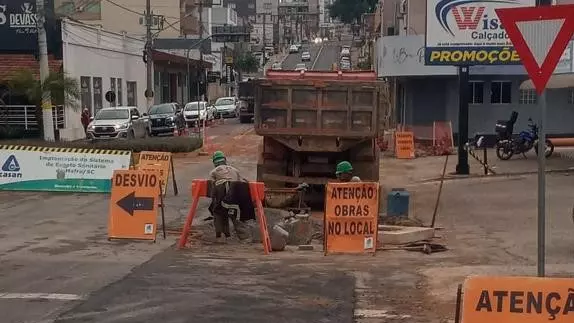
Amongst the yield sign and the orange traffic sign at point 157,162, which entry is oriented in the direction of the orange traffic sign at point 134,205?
the orange traffic sign at point 157,162

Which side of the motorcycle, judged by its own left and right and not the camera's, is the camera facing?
right

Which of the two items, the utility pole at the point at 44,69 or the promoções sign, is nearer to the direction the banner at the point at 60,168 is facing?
the promoções sign

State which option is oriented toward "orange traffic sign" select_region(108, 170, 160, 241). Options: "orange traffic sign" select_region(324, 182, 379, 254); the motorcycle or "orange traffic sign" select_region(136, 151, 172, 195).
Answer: "orange traffic sign" select_region(136, 151, 172, 195)

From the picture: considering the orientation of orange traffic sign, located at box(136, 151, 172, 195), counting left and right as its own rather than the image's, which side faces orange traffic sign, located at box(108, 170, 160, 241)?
front

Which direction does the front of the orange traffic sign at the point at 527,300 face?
toward the camera

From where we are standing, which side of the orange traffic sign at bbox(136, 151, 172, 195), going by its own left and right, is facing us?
front

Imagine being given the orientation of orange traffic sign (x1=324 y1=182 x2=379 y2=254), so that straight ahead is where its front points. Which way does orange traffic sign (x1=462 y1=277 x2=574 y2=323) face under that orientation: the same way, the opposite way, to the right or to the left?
the same way

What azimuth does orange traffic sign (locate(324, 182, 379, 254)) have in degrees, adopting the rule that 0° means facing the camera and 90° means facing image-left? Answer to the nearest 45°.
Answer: approximately 0°

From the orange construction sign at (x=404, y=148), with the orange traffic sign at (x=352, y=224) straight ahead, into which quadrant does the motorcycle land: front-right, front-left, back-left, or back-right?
front-left

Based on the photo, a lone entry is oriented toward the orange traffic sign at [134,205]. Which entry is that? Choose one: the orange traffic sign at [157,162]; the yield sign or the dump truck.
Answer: the orange traffic sign at [157,162]

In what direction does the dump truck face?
away from the camera

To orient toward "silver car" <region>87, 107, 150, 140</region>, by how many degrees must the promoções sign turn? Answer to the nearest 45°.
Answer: approximately 135° to its right

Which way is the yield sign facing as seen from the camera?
toward the camera

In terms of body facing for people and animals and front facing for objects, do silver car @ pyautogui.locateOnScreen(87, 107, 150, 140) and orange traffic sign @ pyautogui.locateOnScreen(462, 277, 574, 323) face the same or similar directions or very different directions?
same or similar directions
